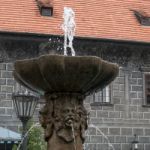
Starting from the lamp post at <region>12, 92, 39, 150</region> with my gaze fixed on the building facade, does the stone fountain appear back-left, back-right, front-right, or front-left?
back-right

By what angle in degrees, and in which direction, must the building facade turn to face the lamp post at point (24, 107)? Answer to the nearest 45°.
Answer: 0° — it already faces it

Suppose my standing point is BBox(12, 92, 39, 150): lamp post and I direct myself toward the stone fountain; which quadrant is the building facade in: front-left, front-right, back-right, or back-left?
back-left

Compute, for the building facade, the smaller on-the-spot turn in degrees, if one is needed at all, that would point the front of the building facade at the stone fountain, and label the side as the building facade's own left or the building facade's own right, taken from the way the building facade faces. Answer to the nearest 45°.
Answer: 0° — it already faces it

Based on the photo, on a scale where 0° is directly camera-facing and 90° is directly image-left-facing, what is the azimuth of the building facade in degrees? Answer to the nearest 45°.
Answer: approximately 0°
